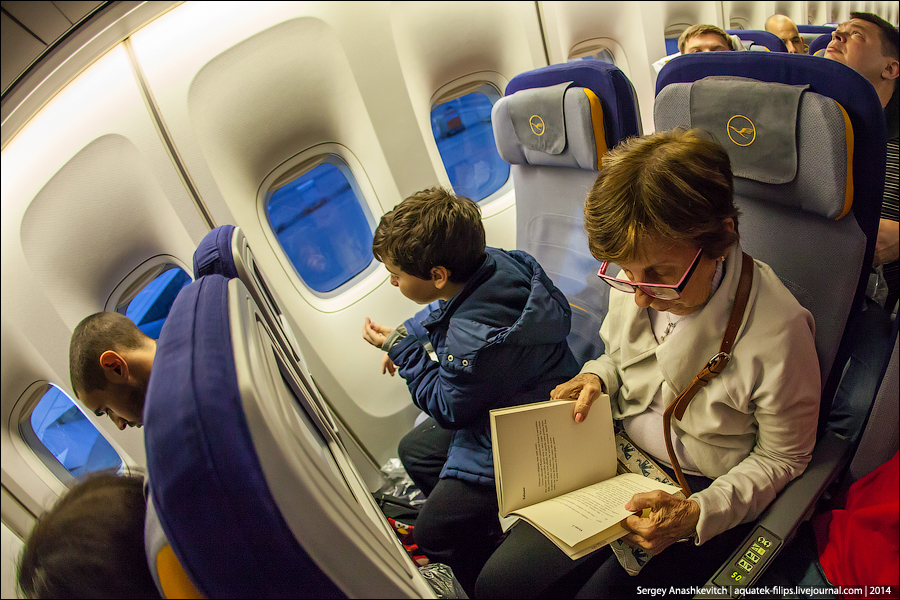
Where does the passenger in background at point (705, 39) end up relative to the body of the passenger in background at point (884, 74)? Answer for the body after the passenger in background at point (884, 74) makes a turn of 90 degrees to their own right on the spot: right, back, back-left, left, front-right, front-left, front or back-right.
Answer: front

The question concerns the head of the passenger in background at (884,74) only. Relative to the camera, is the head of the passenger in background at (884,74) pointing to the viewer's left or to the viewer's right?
to the viewer's left

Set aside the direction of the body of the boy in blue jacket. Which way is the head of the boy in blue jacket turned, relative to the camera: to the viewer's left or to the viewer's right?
to the viewer's left

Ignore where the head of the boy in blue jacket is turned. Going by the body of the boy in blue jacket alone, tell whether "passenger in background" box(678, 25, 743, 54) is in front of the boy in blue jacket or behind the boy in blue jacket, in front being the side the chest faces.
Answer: behind

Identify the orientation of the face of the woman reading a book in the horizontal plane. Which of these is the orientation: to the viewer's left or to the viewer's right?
to the viewer's left

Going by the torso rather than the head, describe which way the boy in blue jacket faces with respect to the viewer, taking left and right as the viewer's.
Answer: facing to the left of the viewer

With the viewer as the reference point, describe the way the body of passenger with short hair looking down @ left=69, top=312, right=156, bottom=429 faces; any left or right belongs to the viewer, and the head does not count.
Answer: facing to the left of the viewer

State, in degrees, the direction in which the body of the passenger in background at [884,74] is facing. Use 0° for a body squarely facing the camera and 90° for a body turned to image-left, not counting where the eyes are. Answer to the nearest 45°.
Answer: approximately 45°
